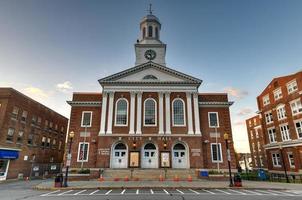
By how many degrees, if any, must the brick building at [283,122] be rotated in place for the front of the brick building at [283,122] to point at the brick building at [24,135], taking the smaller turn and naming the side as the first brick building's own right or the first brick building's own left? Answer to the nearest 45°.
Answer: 0° — it already faces it

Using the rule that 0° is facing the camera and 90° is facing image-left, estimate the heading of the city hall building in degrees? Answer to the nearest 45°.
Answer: approximately 0°

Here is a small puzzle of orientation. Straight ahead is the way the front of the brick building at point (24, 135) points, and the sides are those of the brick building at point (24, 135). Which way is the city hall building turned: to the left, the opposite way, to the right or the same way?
to the right

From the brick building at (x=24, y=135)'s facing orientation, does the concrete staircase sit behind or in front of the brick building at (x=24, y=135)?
in front

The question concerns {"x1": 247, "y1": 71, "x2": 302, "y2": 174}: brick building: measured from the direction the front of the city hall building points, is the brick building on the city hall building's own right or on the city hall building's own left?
on the city hall building's own left

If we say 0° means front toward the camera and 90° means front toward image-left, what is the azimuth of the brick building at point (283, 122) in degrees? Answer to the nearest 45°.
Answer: approximately 45°
